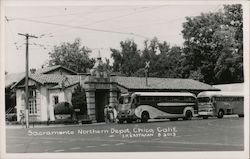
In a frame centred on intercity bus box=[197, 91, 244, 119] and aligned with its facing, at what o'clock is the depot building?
The depot building is roughly at 1 o'clock from the intercity bus.

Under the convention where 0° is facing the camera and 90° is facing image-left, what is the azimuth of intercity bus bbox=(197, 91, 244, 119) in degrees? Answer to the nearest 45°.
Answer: approximately 45°

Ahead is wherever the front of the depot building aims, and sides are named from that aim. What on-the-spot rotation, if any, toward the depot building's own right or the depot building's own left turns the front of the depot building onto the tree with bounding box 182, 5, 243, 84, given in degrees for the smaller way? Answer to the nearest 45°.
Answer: approximately 90° to the depot building's own left

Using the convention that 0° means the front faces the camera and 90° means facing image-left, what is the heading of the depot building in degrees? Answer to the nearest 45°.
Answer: approximately 0°

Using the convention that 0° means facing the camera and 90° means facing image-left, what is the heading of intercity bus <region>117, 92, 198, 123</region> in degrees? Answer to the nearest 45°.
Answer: approximately 45°
